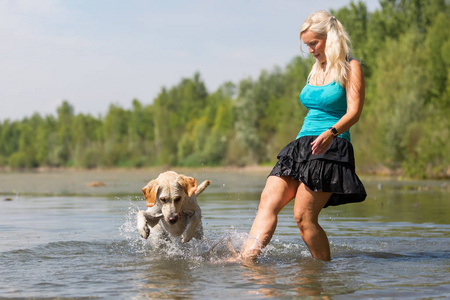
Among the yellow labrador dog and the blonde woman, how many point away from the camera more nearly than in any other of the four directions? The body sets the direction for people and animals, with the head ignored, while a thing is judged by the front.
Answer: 0

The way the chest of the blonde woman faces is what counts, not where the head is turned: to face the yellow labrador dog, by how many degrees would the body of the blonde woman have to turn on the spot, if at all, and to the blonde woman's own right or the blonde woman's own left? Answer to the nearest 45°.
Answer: approximately 90° to the blonde woman's own right

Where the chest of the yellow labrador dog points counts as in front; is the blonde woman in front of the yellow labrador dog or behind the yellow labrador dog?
in front

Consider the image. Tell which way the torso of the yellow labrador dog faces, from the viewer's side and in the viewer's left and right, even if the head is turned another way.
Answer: facing the viewer

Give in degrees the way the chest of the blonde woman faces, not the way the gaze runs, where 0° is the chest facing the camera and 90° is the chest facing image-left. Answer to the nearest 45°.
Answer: approximately 45°
